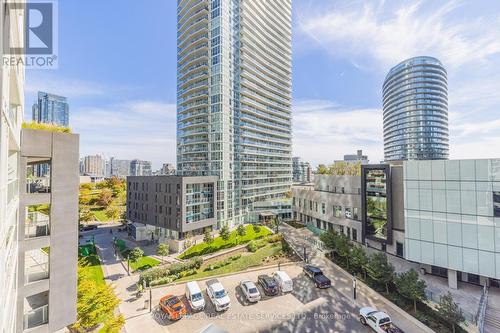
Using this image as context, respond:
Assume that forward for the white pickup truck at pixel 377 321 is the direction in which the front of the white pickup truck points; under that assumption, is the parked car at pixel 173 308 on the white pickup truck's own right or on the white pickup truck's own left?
on the white pickup truck's own left

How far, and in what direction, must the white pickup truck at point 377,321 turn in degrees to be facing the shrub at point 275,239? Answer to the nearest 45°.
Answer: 0° — it already faces it

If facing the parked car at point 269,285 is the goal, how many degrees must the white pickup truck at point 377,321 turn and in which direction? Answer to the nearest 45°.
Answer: approximately 45° to its left

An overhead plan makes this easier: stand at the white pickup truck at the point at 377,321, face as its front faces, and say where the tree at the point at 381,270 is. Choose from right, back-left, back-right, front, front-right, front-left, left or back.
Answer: front-right

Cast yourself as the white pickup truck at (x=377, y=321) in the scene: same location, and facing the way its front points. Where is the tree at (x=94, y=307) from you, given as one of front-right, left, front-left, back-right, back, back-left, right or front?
left

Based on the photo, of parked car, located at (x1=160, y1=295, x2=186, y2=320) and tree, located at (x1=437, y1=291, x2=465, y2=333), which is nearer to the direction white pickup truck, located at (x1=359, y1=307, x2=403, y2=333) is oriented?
the parked car

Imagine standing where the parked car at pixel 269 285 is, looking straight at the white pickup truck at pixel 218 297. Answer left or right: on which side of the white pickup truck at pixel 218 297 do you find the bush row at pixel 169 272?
right

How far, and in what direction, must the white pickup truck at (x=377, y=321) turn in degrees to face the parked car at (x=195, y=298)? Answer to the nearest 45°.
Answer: approximately 45° to its left

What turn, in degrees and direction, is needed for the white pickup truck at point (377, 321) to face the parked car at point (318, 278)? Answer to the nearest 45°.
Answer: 0° — it already faces it

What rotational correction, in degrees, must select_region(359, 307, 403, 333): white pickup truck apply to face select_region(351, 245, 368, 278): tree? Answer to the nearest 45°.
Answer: approximately 45° to its right

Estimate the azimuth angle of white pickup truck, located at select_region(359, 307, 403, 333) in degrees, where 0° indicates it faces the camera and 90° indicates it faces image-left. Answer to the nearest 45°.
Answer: approximately 135°

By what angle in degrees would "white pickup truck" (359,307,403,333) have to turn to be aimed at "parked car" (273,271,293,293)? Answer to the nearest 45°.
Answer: approximately 45° to its left

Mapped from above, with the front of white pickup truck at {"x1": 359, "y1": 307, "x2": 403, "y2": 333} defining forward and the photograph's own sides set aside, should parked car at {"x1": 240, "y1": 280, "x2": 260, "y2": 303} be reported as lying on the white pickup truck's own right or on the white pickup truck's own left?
on the white pickup truck's own left

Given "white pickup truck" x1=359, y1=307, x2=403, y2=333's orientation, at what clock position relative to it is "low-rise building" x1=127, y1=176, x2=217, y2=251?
The low-rise building is roughly at 11 o'clock from the white pickup truck.
